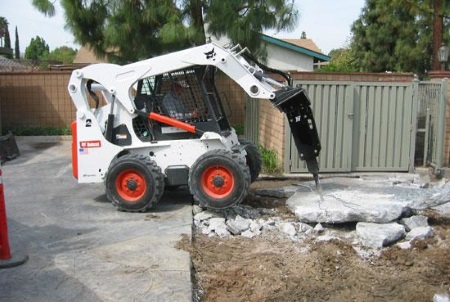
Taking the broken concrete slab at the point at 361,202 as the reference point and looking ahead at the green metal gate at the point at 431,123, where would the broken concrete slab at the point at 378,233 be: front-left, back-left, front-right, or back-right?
back-right

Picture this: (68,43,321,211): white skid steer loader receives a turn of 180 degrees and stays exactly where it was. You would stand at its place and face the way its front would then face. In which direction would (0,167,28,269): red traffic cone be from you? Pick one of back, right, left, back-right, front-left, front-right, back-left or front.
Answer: front-left

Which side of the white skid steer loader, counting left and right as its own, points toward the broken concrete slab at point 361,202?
front

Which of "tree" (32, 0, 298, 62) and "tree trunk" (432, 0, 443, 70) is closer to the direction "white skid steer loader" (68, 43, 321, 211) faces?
the tree trunk

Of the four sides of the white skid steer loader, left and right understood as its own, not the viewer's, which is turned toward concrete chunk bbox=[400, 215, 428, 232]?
front

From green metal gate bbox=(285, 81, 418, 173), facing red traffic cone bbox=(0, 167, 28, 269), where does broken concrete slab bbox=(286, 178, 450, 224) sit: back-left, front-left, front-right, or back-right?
front-left

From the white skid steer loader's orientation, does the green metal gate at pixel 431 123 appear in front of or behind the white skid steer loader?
in front

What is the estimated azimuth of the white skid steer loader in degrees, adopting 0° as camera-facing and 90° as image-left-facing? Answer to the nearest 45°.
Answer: approximately 270°

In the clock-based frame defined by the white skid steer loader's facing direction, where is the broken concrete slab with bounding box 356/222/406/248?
The broken concrete slab is roughly at 1 o'clock from the white skid steer loader.

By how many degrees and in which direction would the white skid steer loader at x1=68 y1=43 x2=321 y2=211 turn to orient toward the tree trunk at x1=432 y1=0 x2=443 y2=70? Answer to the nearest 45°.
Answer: approximately 45° to its left
